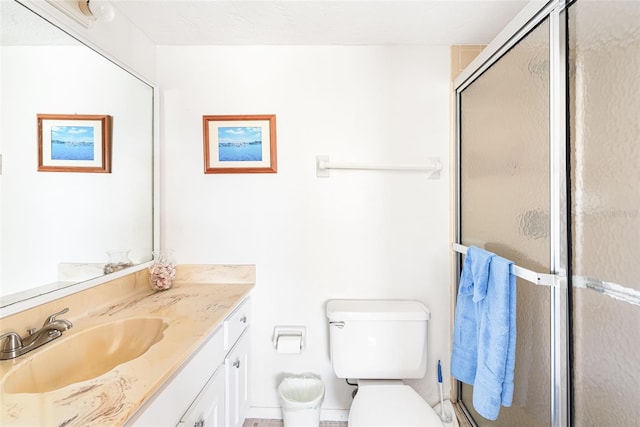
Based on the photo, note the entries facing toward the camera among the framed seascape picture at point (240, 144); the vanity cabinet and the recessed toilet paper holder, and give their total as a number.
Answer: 2

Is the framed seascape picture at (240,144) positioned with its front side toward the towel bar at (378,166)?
no

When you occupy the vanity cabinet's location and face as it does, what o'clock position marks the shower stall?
The shower stall is roughly at 1 o'clock from the vanity cabinet.

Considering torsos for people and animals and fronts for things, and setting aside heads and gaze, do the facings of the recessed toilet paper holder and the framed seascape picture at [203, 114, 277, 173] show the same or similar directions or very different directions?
same or similar directions

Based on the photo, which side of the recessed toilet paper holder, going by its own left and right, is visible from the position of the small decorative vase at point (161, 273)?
right

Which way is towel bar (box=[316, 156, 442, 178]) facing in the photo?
toward the camera

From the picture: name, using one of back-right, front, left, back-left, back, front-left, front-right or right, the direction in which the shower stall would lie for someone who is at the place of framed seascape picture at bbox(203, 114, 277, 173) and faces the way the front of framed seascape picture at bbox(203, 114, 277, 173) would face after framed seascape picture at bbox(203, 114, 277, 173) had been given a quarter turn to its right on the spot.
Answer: back-left

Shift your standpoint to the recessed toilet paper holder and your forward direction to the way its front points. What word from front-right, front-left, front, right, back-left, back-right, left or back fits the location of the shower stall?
front-left

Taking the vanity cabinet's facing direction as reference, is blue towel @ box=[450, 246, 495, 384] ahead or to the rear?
ahead

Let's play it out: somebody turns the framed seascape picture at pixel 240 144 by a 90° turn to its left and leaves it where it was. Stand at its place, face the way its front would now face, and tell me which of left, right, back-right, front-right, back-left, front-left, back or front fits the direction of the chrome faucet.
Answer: back-right

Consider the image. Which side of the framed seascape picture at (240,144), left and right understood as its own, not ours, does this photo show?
front

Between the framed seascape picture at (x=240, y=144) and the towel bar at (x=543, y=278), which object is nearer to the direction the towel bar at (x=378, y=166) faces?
the towel bar

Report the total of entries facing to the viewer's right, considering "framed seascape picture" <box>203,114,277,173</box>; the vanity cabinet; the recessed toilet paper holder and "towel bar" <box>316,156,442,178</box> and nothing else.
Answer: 1

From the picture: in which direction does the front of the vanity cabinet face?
to the viewer's right

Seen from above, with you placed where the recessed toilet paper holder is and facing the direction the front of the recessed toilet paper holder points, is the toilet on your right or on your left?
on your left

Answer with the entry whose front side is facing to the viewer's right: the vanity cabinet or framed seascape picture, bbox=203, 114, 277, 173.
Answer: the vanity cabinet

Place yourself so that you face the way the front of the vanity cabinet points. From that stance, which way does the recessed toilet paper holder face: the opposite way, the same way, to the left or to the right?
to the right
